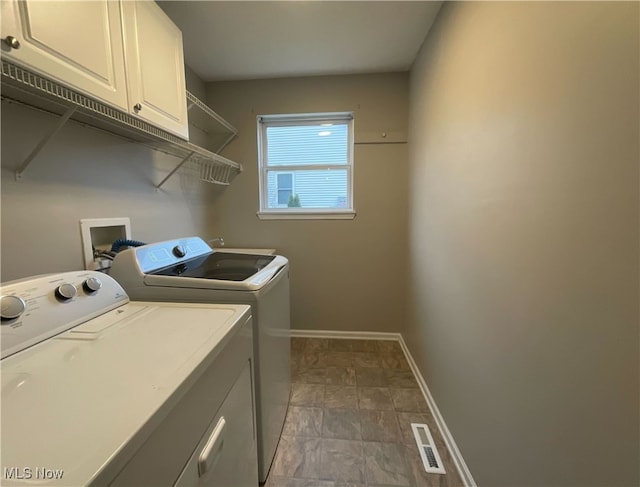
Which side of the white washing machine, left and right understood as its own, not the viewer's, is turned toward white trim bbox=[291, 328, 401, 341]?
left

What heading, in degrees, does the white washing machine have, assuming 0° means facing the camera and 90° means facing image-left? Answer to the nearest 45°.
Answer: approximately 315°

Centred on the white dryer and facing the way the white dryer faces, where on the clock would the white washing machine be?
The white washing machine is roughly at 9 o'clock from the white dryer.
